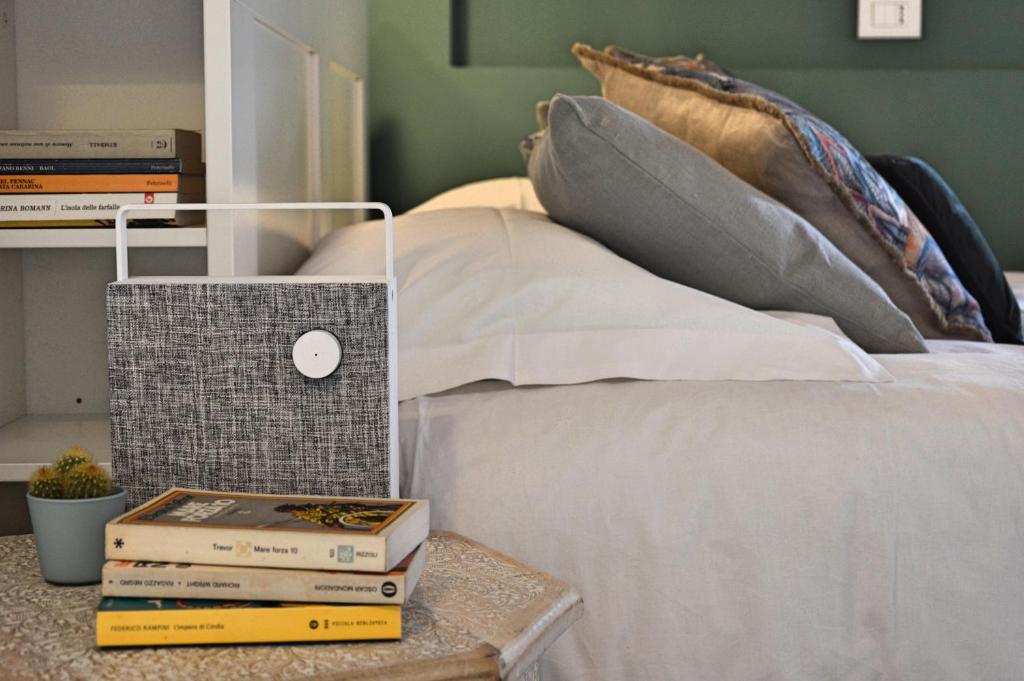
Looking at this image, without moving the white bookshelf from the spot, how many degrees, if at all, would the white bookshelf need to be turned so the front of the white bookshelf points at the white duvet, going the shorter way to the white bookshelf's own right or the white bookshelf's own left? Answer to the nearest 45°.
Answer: approximately 45° to the white bookshelf's own left

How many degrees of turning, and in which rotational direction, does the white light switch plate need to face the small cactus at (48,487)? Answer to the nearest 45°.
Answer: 0° — it already faces it

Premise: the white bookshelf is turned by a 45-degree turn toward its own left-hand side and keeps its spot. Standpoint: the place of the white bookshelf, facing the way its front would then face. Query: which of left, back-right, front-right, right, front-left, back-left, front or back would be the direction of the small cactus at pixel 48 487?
front-right

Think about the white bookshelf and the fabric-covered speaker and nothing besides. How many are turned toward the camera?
2

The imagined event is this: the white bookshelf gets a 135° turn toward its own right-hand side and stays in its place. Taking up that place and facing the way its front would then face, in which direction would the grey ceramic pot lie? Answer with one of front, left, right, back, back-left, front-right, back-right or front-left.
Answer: back-left

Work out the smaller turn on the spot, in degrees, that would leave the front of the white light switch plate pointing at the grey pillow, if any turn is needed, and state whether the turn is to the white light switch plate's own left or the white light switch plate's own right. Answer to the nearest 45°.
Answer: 0° — it already faces it

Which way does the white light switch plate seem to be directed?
toward the camera

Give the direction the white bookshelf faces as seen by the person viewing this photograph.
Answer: facing the viewer

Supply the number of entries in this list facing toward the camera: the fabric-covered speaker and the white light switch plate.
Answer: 2

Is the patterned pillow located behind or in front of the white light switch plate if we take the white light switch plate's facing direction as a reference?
in front

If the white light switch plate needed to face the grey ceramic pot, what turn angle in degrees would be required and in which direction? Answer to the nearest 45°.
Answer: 0° — it already faces it
